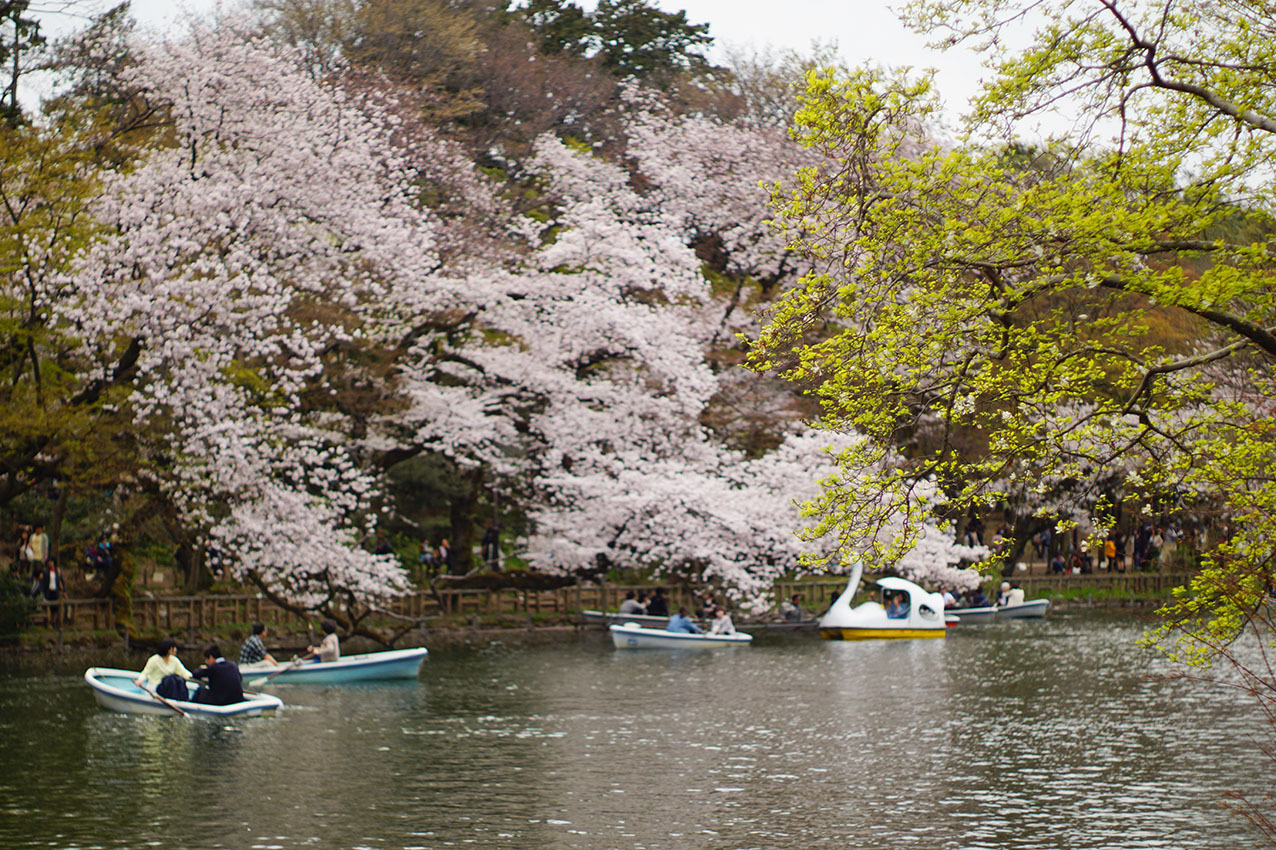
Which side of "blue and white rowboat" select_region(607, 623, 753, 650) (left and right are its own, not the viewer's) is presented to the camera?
left

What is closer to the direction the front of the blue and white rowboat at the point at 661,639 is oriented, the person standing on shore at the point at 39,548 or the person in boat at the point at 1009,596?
the person standing on shore

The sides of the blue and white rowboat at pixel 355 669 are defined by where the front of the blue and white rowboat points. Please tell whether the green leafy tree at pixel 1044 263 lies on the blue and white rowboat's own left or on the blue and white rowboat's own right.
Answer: on the blue and white rowboat's own right

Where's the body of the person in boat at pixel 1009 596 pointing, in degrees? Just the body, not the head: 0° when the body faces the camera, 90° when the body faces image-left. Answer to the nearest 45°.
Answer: approximately 90°

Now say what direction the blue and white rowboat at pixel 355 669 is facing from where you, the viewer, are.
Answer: facing to the right of the viewer

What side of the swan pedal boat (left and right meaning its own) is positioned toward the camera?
left

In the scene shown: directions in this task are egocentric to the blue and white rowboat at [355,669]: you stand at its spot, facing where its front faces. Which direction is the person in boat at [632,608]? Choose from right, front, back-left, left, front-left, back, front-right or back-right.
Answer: front-left

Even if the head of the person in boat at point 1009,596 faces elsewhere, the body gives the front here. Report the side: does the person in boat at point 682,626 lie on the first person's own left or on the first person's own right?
on the first person's own left

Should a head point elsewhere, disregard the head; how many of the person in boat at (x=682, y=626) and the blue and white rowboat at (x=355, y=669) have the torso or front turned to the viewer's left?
0

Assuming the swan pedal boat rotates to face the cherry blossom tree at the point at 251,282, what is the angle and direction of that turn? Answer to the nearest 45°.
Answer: approximately 45° to its left
